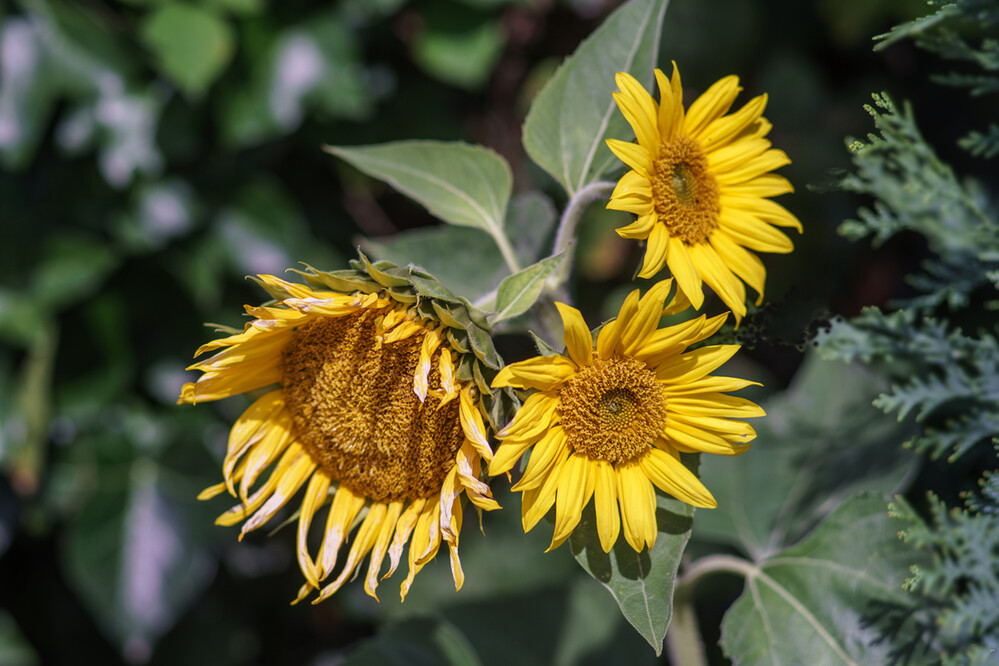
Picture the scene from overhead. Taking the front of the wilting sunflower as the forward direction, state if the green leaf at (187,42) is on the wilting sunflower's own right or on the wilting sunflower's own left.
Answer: on the wilting sunflower's own right

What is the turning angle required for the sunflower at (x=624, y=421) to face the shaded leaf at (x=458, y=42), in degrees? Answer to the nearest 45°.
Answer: approximately 135° to its right

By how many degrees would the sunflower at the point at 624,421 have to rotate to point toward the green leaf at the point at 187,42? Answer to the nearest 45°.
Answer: approximately 135° to its right

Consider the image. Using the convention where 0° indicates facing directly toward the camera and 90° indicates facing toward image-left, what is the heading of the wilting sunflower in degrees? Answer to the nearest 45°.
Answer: approximately 45°

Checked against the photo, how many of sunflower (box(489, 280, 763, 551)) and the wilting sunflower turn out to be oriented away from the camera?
0
